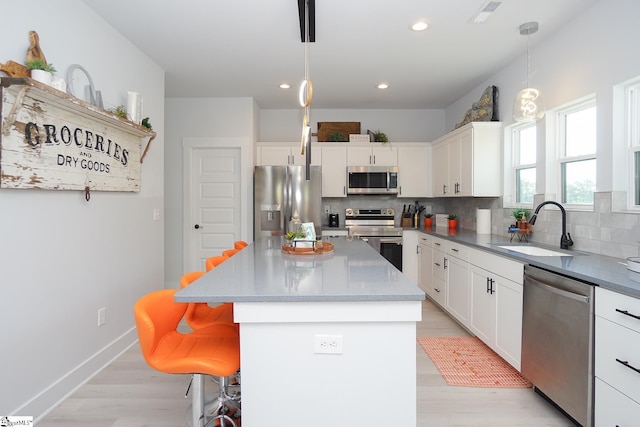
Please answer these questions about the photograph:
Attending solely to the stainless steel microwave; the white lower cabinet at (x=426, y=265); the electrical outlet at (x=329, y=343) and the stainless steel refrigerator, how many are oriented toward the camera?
3

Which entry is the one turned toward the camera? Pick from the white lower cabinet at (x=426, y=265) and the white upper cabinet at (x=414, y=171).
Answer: the white upper cabinet

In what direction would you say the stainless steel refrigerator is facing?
toward the camera

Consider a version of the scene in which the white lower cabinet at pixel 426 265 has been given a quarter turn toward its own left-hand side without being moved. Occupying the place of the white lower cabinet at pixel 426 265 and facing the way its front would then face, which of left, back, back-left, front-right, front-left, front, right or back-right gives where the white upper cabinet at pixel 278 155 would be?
right

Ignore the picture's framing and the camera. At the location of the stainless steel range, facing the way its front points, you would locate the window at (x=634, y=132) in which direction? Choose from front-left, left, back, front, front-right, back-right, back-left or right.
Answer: front-left

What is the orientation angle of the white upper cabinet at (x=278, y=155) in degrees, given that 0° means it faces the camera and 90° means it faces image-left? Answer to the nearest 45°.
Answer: approximately 0°

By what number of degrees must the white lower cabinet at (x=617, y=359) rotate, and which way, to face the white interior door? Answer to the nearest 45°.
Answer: approximately 45° to its right

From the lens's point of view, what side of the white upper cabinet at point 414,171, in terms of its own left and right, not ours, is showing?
front

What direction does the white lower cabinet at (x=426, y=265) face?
to the viewer's left

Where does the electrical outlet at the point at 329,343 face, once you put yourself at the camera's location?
facing the viewer

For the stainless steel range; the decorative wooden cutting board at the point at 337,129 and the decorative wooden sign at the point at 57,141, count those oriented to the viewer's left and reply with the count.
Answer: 0

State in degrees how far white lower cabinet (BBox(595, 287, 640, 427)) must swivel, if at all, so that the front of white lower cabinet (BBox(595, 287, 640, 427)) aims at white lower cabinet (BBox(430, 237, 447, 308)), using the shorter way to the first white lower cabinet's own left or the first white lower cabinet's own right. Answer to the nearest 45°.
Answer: approximately 90° to the first white lower cabinet's own right

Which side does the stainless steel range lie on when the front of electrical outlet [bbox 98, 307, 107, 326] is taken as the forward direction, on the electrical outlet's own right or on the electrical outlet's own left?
on the electrical outlet's own left

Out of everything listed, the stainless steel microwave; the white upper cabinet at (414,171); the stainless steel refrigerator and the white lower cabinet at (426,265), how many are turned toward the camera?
3

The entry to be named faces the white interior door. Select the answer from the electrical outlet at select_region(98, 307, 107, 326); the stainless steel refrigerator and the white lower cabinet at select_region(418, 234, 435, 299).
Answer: the white lower cabinet

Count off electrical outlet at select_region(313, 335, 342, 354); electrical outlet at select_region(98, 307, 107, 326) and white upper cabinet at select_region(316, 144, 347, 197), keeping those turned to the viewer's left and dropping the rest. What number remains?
0

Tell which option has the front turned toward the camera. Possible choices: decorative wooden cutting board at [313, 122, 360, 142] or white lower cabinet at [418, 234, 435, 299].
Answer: the decorative wooden cutting board
